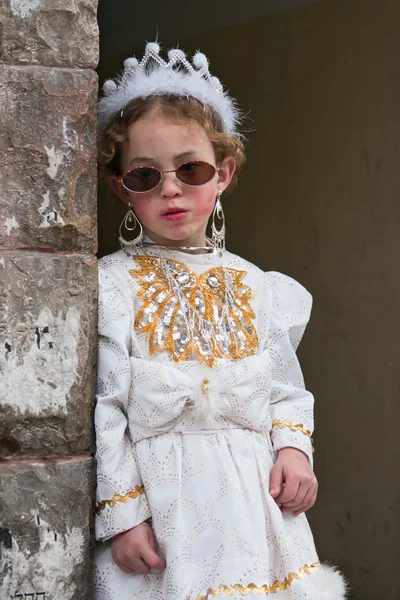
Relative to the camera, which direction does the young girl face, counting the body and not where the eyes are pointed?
toward the camera

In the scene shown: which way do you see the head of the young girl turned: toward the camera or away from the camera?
toward the camera
